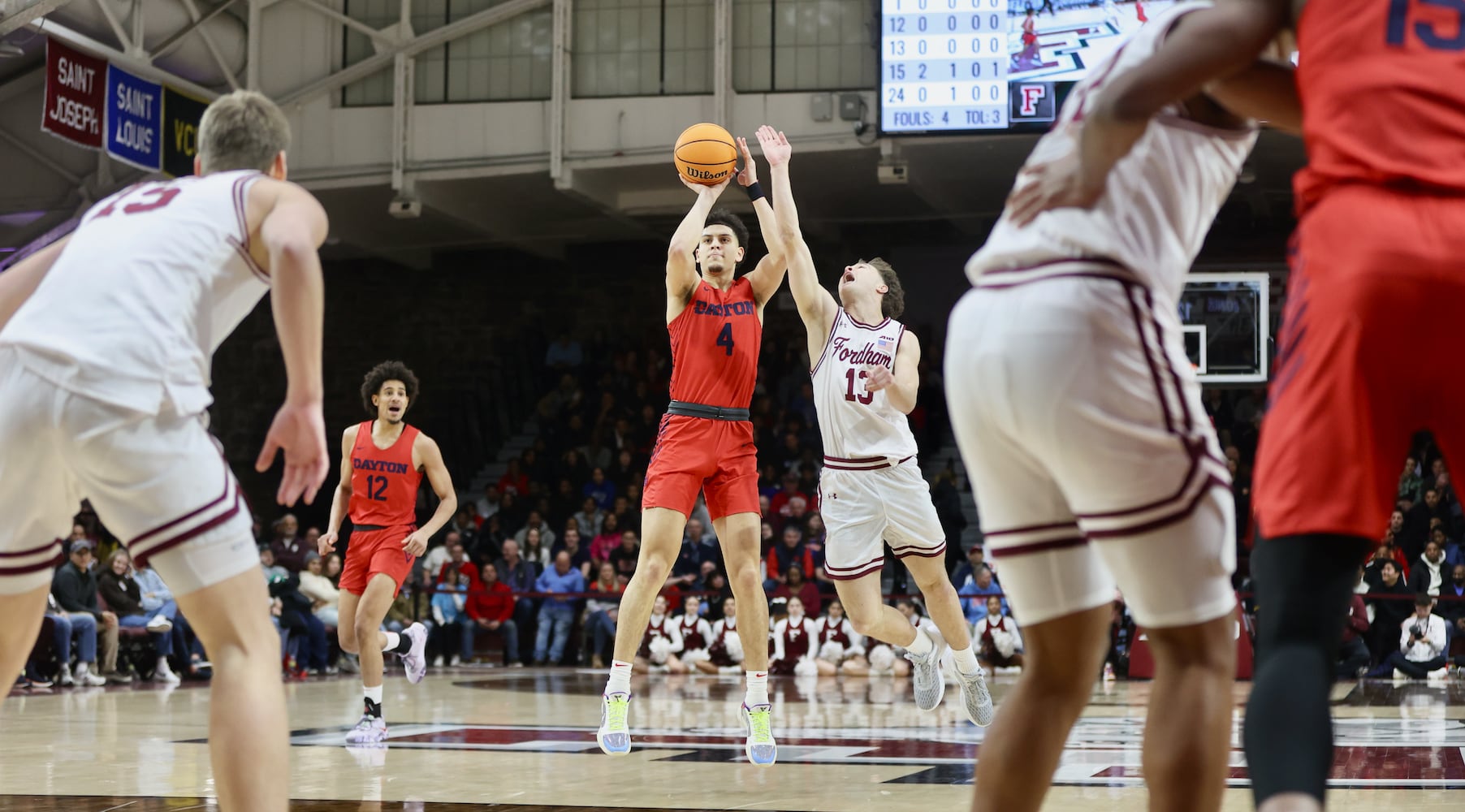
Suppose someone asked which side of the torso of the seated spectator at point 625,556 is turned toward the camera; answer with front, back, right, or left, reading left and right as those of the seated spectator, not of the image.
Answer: front

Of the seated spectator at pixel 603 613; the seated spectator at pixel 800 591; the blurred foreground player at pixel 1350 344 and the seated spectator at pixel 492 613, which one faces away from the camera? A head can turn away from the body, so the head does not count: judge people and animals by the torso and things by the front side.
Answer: the blurred foreground player

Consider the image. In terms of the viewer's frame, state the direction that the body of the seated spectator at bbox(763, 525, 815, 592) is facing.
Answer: toward the camera

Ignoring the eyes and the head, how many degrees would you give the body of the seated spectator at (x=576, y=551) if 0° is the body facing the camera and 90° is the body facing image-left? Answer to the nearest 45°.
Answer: approximately 0°

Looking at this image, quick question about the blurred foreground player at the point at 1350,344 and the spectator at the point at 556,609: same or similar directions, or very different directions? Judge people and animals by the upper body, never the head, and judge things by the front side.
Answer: very different directions

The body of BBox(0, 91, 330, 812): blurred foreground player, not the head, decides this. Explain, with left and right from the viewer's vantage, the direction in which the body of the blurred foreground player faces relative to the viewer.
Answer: facing away from the viewer and to the right of the viewer

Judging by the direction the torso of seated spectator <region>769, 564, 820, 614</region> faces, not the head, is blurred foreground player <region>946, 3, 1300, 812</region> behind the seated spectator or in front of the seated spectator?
in front

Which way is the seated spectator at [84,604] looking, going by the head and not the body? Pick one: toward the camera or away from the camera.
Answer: toward the camera

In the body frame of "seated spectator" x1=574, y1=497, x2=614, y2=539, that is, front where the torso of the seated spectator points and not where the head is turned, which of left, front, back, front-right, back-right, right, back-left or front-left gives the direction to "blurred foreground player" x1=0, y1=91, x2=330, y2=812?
front

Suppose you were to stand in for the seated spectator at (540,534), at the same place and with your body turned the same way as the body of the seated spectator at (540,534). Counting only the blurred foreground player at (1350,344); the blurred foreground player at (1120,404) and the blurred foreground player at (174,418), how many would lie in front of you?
3

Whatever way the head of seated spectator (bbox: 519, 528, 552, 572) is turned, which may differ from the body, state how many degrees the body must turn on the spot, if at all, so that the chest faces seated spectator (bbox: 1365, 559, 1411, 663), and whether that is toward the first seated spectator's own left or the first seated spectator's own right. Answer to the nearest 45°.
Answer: approximately 45° to the first seated spectator's own left

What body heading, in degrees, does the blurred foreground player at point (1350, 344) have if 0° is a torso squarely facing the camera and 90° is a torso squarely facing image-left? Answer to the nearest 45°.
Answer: approximately 180°

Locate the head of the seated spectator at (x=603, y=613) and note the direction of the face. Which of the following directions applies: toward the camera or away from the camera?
toward the camera

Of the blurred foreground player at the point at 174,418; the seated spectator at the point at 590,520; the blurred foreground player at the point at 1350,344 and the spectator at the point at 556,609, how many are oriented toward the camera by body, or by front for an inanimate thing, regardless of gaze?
2

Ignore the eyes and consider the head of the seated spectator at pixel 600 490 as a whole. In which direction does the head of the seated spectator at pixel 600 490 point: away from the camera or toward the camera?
toward the camera

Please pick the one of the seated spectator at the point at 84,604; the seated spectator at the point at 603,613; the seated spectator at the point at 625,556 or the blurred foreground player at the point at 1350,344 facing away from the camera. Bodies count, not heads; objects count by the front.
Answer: the blurred foreground player
